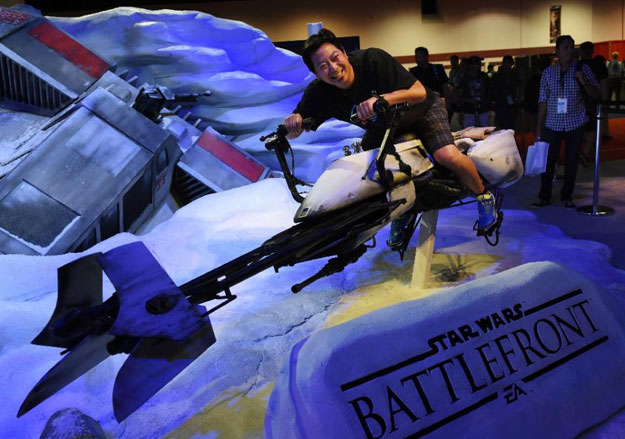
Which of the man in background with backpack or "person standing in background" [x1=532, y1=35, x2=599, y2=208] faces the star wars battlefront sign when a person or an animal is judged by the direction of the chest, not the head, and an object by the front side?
the person standing in background

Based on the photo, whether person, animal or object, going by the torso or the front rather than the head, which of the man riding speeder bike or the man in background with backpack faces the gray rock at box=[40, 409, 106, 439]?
the man riding speeder bike

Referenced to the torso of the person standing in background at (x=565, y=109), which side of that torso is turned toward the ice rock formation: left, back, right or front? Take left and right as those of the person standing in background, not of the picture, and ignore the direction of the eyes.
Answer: right

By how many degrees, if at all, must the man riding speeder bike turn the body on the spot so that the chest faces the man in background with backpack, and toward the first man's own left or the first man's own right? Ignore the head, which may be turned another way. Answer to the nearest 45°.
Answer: approximately 180°

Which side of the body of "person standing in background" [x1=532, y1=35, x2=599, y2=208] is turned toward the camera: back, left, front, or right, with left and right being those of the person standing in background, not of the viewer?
front

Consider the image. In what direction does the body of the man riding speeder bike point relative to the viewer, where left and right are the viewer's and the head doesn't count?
facing the viewer and to the left of the viewer

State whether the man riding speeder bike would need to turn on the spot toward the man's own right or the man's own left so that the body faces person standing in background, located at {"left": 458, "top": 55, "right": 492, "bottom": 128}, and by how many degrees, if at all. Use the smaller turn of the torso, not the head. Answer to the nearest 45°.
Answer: approximately 135° to the man's own right
